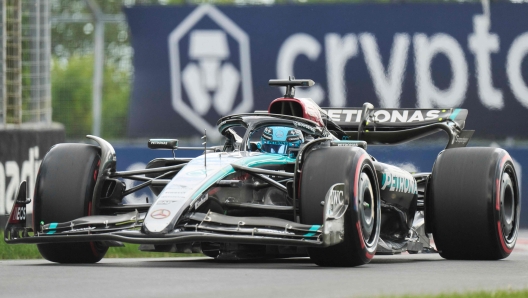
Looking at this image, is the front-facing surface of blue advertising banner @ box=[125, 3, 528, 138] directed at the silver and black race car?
yes

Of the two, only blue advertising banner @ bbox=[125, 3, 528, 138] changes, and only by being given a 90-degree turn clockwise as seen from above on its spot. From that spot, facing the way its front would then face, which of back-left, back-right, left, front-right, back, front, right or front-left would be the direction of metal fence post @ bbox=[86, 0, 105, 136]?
front

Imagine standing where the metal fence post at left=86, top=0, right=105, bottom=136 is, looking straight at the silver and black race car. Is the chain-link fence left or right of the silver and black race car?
right

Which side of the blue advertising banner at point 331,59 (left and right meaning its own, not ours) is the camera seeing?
front

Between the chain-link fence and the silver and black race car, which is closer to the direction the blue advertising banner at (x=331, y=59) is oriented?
the silver and black race car
